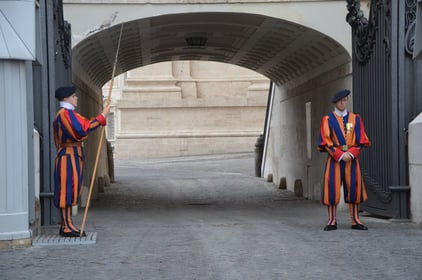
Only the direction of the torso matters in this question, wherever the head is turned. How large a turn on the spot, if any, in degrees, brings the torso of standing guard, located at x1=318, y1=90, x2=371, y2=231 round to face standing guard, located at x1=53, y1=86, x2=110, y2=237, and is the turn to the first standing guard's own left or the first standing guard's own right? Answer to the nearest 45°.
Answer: approximately 45° to the first standing guard's own right

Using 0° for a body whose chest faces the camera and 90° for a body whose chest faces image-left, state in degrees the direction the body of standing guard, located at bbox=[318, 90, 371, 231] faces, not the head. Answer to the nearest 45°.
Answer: approximately 0°

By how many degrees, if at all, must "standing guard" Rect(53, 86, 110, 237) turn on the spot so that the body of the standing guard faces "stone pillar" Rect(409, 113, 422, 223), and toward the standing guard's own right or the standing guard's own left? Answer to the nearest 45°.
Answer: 0° — they already face it

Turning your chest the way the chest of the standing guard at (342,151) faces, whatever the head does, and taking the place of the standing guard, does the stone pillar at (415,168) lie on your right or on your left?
on your left

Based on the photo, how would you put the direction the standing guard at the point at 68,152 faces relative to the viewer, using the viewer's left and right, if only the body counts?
facing to the right of the viewer
